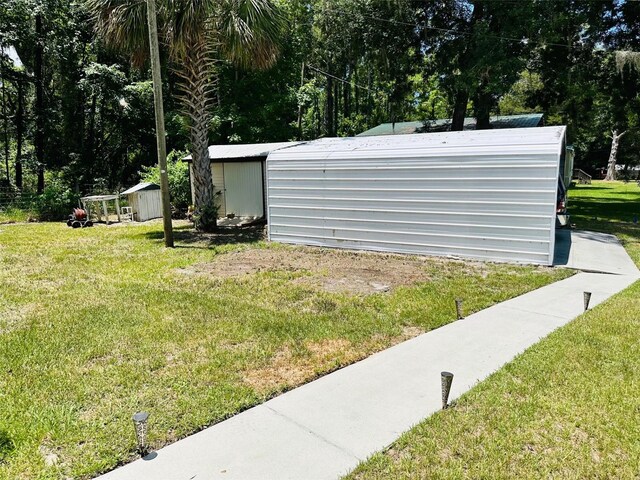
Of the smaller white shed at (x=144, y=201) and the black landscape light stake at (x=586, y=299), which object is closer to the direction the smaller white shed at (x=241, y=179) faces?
the black landscape light stake

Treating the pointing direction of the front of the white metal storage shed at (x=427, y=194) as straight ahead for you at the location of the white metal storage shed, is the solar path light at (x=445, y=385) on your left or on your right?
on your right

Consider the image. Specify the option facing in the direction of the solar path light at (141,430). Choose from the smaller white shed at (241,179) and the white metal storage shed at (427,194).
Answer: the smaller white shed

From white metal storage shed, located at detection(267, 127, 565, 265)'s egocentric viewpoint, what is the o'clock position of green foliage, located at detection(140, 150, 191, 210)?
The green foliage is roughly at 7 o'clock from the white metal storage shed.

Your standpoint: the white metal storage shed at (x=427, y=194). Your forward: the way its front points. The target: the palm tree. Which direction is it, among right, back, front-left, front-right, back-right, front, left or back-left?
back

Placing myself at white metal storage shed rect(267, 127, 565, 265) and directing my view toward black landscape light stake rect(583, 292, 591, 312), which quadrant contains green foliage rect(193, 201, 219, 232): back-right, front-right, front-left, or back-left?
back-right

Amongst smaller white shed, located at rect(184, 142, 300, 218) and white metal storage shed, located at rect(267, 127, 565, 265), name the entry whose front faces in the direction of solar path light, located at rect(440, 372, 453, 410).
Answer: the smaller white shed

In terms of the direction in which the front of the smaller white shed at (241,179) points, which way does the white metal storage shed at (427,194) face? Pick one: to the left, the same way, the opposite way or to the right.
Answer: to the left

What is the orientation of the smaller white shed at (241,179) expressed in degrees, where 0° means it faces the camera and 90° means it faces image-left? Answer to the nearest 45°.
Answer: approximately 0°

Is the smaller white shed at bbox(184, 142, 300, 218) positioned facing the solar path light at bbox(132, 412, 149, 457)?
yes

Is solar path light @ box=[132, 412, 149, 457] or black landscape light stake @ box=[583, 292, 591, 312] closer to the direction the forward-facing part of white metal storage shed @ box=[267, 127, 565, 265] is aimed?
the black landscape light stake

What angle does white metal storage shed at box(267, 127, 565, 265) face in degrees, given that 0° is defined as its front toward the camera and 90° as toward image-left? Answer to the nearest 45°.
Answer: approximately 270°

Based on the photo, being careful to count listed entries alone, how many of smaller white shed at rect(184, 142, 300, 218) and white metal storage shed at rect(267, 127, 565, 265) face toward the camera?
1
